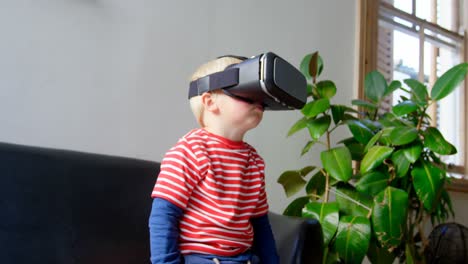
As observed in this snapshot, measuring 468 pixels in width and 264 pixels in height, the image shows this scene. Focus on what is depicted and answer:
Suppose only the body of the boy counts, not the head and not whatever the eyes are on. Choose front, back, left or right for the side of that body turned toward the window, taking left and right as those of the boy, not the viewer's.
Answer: left

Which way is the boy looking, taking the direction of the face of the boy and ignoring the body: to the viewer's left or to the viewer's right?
to the viewer's right

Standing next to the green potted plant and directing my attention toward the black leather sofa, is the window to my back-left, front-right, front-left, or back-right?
back-right

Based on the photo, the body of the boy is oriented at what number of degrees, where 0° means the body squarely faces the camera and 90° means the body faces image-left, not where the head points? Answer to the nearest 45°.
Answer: approximately 315°

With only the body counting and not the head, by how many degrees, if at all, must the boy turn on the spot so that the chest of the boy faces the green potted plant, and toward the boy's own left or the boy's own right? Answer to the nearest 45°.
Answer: approximately 90° to the boy's own left
